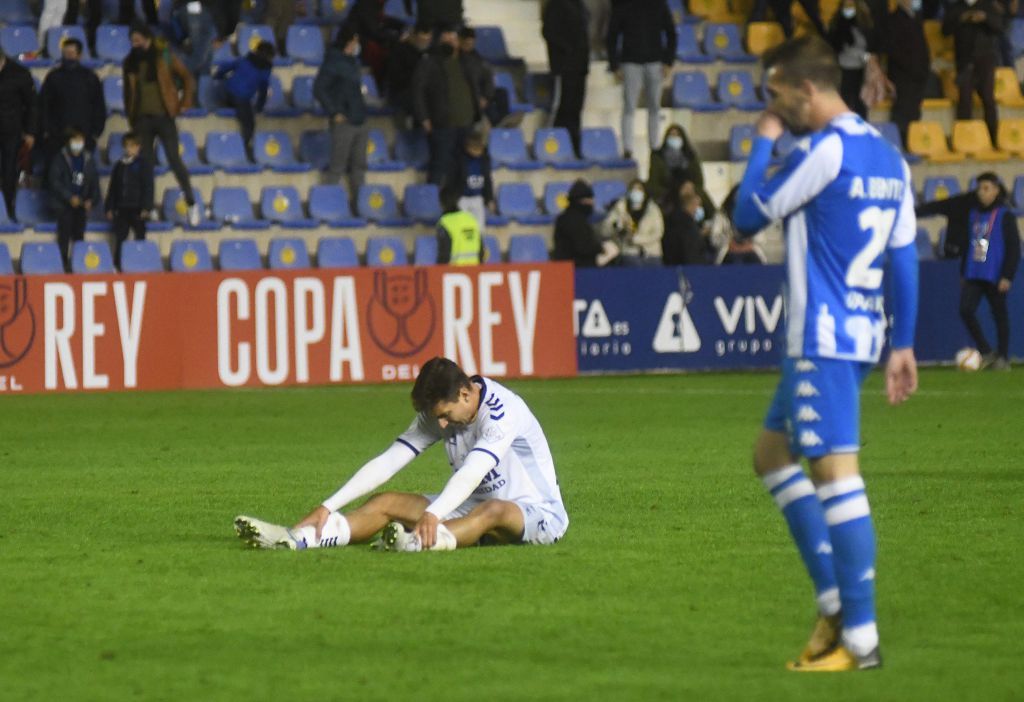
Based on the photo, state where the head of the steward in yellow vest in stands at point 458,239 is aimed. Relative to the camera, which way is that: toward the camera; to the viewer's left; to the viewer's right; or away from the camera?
away from the camera

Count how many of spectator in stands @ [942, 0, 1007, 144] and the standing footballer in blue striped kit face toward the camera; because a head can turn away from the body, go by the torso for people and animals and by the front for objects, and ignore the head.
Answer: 1

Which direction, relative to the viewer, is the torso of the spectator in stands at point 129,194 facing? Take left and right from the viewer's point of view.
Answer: facing the viewer

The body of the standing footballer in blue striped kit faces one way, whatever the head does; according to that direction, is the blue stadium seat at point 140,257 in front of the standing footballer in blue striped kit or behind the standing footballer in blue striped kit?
in front

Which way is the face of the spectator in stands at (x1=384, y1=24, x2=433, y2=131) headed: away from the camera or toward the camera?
toward the camera

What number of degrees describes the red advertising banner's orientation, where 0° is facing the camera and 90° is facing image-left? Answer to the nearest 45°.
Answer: approximately 0°

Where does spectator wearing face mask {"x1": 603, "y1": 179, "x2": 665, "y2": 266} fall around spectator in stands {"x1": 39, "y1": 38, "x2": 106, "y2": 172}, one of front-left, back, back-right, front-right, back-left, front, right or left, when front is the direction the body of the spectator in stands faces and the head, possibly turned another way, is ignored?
left

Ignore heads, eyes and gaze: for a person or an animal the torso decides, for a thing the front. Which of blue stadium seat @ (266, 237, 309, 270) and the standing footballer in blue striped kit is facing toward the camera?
the blue stadium seat

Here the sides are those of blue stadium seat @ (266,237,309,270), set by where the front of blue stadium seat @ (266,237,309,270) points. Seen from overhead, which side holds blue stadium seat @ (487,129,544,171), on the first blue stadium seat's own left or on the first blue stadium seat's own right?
on the first blue stadium seat's own left

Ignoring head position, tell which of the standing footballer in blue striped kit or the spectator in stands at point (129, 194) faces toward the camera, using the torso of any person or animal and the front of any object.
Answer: the spectator in stands

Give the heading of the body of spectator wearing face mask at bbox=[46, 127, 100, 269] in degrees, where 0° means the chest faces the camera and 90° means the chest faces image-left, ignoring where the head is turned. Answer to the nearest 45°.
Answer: approximately 0°

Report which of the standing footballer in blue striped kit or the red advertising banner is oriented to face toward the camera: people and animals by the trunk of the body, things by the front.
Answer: the red advertising banner

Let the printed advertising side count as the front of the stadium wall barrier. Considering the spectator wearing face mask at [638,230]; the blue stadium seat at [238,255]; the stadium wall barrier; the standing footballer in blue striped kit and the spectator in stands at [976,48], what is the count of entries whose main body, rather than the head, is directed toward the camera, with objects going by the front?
4

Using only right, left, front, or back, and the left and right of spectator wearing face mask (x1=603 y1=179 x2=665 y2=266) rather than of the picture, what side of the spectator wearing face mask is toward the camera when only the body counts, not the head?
front

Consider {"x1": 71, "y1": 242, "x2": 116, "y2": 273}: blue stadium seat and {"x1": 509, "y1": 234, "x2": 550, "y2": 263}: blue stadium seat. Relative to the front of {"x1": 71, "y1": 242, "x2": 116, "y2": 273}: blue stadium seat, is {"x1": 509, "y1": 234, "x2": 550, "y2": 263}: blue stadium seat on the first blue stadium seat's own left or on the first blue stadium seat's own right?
on the first blue stadium seat's own left

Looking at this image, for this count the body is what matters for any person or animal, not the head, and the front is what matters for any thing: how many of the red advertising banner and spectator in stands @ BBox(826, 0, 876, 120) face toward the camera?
2

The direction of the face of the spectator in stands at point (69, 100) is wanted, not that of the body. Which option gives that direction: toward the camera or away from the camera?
toward the camera

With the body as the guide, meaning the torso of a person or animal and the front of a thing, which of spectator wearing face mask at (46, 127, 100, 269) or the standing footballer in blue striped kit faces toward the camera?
the spectator wearing face mask
